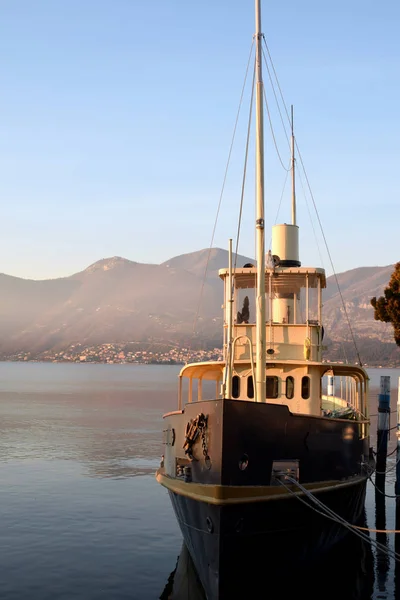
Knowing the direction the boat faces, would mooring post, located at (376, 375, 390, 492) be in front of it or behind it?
behind

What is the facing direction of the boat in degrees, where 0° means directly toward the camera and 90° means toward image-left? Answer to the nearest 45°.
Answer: approximately 0°
